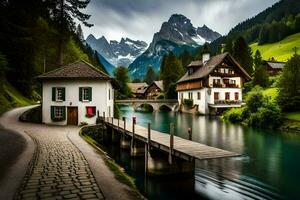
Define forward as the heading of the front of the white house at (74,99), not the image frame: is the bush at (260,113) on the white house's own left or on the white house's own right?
on the white house's own left

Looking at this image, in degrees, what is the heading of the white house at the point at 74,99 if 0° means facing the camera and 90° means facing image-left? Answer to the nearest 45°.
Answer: approximately 0°

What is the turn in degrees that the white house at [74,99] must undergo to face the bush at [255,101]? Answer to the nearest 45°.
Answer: approximately 90° to its left

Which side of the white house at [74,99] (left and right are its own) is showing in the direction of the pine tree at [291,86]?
left
